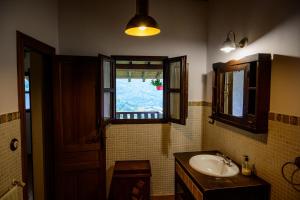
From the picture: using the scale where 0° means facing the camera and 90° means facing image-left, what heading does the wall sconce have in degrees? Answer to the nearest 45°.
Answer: approximately 45°

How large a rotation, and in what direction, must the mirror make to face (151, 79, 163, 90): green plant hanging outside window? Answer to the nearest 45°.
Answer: approximately 90° to its right

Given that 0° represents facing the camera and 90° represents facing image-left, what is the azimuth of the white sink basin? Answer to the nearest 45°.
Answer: approximately 45°

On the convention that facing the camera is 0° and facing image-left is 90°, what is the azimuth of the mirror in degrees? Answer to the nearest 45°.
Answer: approximately 45°
